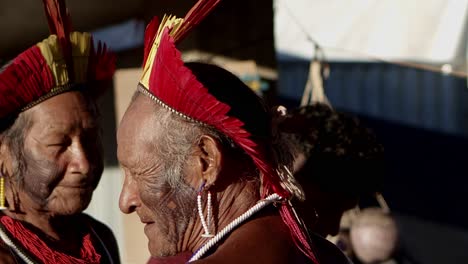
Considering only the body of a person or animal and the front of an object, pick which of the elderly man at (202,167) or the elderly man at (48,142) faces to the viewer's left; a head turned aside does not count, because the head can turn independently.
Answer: the elderly man at (202,167)

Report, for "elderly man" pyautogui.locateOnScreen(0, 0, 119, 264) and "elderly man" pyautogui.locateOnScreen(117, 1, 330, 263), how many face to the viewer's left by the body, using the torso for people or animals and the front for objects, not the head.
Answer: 1

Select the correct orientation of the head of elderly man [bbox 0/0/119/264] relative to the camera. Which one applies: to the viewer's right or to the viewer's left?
to the viewer's right

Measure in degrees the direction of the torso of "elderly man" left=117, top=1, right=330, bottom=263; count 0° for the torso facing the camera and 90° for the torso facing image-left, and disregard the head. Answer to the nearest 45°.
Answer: approximately 90°

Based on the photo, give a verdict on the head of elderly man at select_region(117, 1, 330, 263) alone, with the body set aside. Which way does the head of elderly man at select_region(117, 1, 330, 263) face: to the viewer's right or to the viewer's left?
to the viewer's left

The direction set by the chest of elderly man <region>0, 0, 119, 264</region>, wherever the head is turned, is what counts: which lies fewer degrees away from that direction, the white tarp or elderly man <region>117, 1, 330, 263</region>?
the elderly man

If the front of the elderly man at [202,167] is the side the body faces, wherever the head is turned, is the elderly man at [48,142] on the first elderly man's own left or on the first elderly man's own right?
on the first elderly man's own right

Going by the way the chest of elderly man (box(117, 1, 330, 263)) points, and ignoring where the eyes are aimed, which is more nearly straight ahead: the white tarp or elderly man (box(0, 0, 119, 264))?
the elderly man

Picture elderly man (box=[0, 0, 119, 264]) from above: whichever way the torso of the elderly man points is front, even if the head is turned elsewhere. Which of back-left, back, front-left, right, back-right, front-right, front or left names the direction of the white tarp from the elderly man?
left
